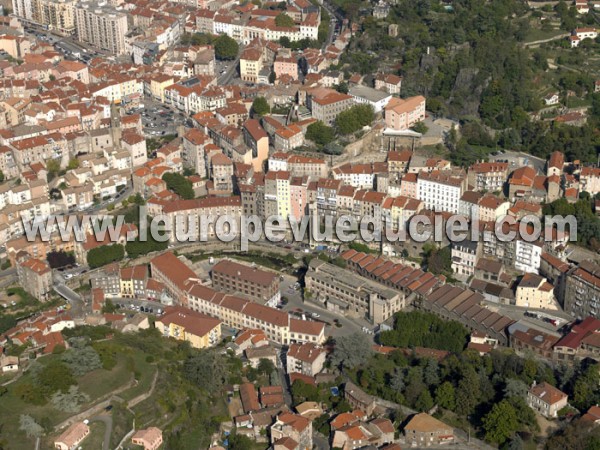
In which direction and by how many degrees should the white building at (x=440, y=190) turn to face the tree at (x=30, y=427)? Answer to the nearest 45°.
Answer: approximately 45° to its right

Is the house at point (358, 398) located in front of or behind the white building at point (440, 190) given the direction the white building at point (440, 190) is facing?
in front

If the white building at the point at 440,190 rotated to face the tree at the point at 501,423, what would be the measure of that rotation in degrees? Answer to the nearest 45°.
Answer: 0° — it already faces it

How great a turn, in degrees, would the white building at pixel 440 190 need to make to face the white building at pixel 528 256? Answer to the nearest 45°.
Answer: approximately 45° to its left

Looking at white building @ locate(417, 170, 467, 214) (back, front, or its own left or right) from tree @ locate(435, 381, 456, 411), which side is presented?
front

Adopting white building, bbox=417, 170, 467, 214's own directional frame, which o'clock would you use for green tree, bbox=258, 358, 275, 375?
The green tree is roughly at 1 o'clock from the white building.

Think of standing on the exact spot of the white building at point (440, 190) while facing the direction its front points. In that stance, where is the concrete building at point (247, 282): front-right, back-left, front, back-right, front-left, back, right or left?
front-right

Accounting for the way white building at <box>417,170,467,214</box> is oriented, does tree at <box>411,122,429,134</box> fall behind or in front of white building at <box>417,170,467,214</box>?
behind

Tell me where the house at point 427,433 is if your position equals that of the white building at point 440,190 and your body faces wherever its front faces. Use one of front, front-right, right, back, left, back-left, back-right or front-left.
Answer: front

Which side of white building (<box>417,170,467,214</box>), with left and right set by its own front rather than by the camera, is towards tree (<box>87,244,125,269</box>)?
right

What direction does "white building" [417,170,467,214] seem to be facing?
toward the camera

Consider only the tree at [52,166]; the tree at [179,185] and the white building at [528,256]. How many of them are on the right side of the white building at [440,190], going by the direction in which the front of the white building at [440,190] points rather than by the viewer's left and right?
2

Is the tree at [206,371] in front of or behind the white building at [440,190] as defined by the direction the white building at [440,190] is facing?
in front
